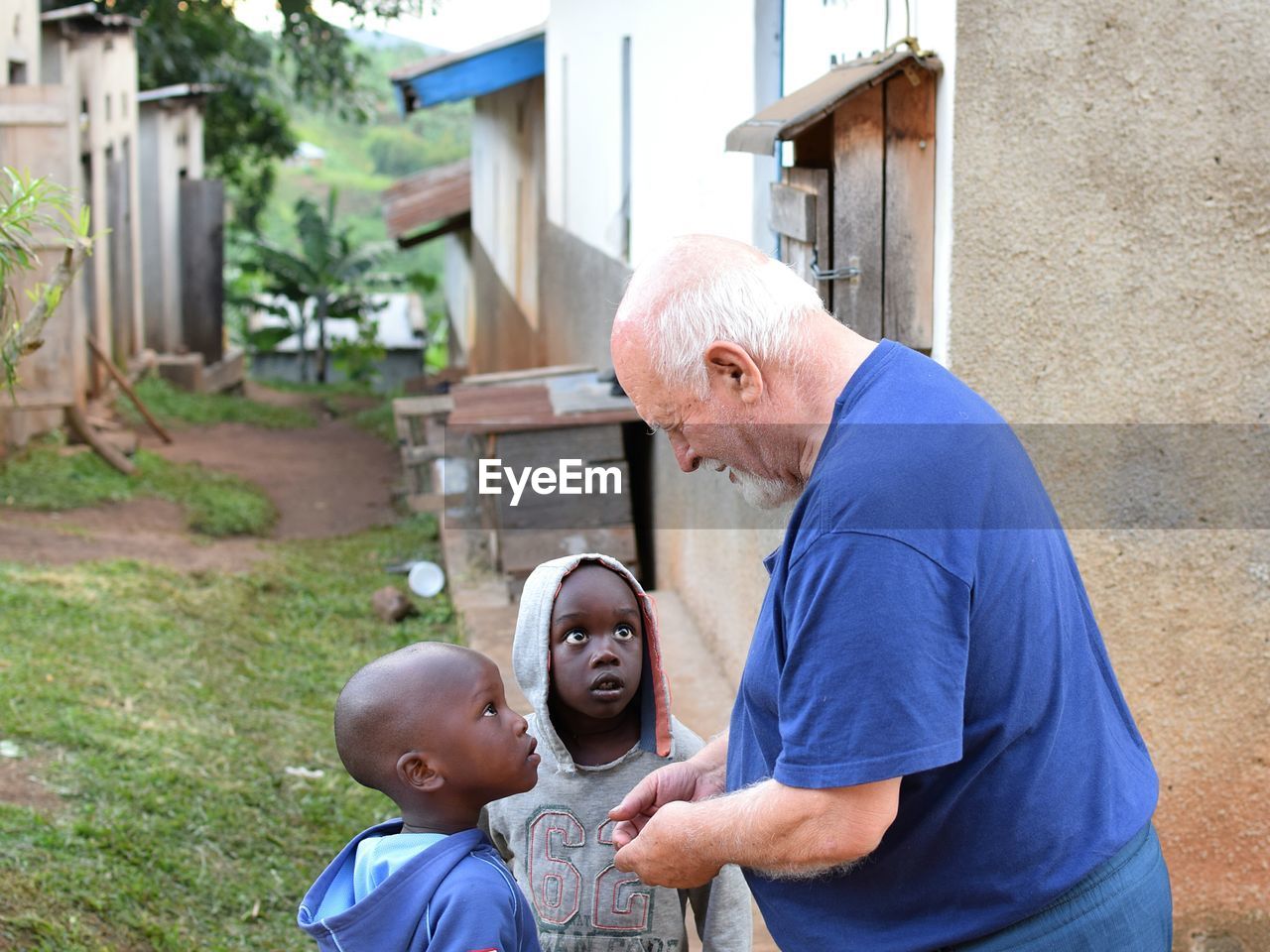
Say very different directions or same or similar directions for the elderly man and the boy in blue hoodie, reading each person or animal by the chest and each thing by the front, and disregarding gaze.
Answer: very different directions

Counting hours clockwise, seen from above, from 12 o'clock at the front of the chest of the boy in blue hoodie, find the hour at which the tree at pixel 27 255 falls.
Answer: The tree is roughly at 8 o'clock from the boy in blue hoodie.

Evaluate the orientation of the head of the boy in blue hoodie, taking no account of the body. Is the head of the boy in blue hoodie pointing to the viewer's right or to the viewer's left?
to the viewer's right

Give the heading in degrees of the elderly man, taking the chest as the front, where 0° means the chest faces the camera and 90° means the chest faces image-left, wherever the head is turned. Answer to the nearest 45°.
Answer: approximately 90°

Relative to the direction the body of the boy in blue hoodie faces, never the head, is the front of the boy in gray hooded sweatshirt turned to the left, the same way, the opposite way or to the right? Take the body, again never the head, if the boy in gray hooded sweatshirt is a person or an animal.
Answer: to the right

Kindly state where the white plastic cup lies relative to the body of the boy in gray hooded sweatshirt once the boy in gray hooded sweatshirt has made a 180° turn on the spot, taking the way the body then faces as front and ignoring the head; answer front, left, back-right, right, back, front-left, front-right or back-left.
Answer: front

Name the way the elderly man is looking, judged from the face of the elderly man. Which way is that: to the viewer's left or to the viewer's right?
to the viewer's left

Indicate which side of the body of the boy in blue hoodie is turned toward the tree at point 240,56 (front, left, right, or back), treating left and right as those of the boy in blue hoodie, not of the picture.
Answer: left

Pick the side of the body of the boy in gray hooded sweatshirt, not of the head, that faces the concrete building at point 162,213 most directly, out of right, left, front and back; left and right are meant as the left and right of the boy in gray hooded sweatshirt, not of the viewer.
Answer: back

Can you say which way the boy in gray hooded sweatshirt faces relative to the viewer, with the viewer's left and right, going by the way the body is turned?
facing the viewer

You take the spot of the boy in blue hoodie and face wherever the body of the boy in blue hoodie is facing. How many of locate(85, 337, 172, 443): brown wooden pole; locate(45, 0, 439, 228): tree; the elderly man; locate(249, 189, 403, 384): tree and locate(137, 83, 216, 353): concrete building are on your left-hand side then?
4

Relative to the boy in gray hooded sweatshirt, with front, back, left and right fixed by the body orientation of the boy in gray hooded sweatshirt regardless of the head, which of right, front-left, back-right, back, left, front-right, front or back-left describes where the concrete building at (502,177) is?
back

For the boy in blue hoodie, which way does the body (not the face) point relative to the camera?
to the viewer's right

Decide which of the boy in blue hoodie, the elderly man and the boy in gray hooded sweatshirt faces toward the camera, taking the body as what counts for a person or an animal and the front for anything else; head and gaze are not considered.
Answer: the boy in gray hooded sweatshirt

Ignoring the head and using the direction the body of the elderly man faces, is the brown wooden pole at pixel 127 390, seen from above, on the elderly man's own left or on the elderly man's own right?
on the elderly man's own right
